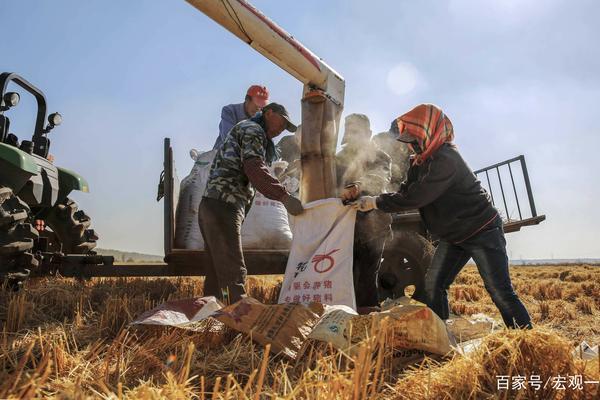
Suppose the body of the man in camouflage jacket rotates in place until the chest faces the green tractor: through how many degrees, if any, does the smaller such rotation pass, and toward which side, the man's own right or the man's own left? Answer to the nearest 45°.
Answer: approximately 135° to the man's own left

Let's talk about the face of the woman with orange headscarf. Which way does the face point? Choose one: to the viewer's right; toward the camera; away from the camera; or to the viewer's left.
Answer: to the viewer's left

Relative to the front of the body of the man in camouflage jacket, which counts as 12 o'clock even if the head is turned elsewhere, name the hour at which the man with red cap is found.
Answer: The man with red cap is roughly at 9 o'clock from the man in camouflage jacket.

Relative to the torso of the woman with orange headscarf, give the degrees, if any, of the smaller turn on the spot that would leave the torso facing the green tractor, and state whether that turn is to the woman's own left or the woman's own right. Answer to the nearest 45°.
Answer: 0° — they already face it

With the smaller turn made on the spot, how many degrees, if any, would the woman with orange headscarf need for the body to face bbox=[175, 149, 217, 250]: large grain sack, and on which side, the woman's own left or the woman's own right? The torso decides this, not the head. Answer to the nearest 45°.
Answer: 0° — they already face it

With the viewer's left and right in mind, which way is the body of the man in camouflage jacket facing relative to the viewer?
facing to the right of the viewer

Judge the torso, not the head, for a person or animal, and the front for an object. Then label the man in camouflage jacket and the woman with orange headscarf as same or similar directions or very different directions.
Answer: very different directions

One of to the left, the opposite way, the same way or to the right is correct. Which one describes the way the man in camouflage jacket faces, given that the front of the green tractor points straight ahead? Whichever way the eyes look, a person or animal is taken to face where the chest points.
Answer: the opposite way

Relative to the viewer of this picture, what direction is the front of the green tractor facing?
facing away from the viewer and to the left of the viewer

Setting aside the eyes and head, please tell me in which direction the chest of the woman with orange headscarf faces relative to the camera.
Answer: to the viewer's left

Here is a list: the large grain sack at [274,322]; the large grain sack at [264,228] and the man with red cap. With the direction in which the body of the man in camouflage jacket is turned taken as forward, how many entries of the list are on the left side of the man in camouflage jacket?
2

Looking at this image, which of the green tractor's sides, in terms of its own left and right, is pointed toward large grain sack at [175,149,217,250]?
back
